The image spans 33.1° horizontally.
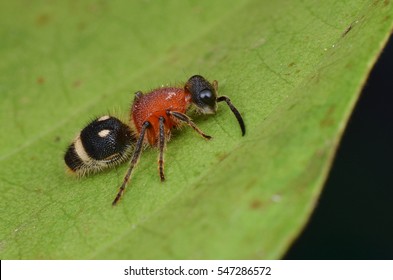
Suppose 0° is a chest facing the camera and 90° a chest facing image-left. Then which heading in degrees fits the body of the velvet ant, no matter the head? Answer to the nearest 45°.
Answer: approximately 270°
